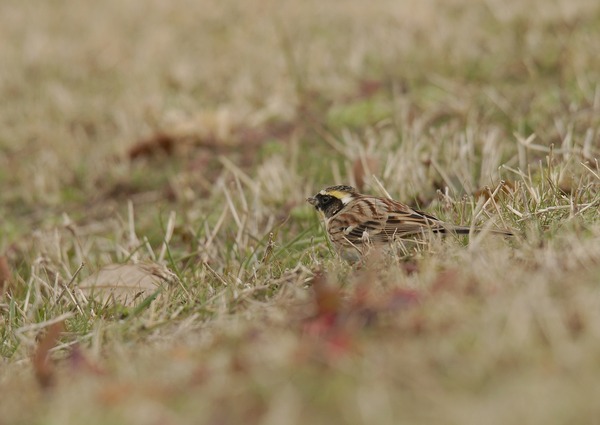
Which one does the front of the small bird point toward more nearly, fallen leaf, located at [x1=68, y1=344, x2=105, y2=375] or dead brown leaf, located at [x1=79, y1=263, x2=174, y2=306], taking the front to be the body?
the dead brown leaf

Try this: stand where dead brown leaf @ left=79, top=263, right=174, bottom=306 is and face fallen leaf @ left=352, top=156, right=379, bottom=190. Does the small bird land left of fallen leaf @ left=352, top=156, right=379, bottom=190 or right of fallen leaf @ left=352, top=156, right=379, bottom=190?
right

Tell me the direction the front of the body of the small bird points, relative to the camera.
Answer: to the viewer's left

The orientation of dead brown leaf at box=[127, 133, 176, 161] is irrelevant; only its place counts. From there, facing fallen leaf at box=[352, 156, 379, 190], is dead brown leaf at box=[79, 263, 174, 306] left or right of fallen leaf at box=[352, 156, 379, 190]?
right

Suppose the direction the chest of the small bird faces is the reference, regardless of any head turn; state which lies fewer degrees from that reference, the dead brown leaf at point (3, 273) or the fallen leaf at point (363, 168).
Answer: the dead brown leaf

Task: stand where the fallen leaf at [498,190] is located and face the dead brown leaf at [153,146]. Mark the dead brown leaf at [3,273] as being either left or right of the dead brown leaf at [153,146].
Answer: left

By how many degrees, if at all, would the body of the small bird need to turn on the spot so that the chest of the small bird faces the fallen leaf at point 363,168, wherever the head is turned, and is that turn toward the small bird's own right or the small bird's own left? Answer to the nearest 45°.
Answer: approximately 90° to the small bird's own right

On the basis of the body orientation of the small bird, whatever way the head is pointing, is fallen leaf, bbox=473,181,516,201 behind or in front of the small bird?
behind

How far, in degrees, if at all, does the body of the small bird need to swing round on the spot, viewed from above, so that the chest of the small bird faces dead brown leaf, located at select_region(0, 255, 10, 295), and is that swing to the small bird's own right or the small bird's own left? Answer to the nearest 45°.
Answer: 0° — it already faces it

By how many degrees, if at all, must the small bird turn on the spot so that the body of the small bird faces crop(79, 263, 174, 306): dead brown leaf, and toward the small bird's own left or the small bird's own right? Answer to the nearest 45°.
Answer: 0° — it already faces it

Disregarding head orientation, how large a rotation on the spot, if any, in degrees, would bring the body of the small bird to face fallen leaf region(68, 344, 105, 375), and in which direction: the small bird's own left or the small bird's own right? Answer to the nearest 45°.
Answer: approximately 45° to the small bird's own left
